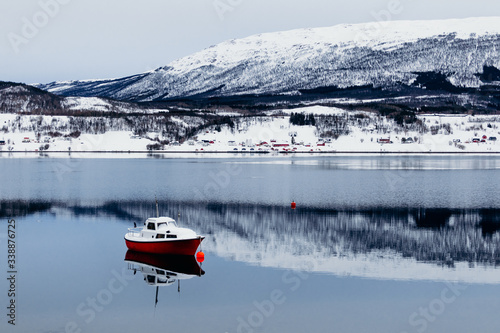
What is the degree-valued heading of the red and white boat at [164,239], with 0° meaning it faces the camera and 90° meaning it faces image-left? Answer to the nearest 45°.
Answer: approximately 315°
